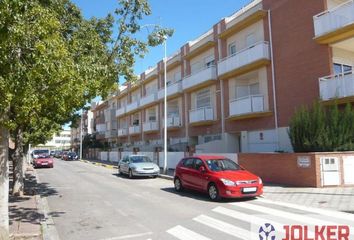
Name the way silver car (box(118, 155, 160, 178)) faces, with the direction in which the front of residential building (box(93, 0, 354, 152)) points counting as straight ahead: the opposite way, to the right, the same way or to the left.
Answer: to the left

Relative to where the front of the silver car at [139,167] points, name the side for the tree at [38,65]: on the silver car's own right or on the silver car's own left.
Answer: on the silver car's own right

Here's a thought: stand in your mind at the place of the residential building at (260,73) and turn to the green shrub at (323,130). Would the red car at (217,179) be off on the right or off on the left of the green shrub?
right

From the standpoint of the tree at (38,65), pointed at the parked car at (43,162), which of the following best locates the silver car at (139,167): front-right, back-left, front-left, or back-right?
front-right

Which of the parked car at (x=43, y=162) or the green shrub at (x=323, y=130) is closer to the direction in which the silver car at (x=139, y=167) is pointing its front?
the green shrub

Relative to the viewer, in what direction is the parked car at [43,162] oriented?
toward the camera

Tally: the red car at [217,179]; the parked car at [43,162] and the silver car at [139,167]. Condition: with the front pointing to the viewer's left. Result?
0

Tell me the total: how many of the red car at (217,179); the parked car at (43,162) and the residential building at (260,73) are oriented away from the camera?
0

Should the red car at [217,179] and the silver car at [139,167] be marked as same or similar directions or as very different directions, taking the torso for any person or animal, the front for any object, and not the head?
same or similar directions

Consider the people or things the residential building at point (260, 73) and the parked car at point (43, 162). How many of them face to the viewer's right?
0

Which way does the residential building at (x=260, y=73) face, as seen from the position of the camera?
facing the viewer and to the left of the viewer

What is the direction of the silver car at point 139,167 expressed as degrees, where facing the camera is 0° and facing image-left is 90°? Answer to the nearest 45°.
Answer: approximately 315°

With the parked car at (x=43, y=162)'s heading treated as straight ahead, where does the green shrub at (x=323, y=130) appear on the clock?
The green shrub is roughly at 11 o'clock from the parked car.

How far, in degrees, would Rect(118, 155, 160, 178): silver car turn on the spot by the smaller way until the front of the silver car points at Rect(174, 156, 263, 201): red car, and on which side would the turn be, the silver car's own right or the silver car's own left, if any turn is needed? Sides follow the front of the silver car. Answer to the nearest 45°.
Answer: approximately 45° to the silver car's own right

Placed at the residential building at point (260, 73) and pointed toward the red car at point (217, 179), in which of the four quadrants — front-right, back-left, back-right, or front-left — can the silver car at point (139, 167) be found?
front-right

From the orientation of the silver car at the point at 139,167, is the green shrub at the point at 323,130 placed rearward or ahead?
ahead

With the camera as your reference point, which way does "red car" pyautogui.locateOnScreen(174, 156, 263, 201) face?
facing the viewer and to the right of the viewer
